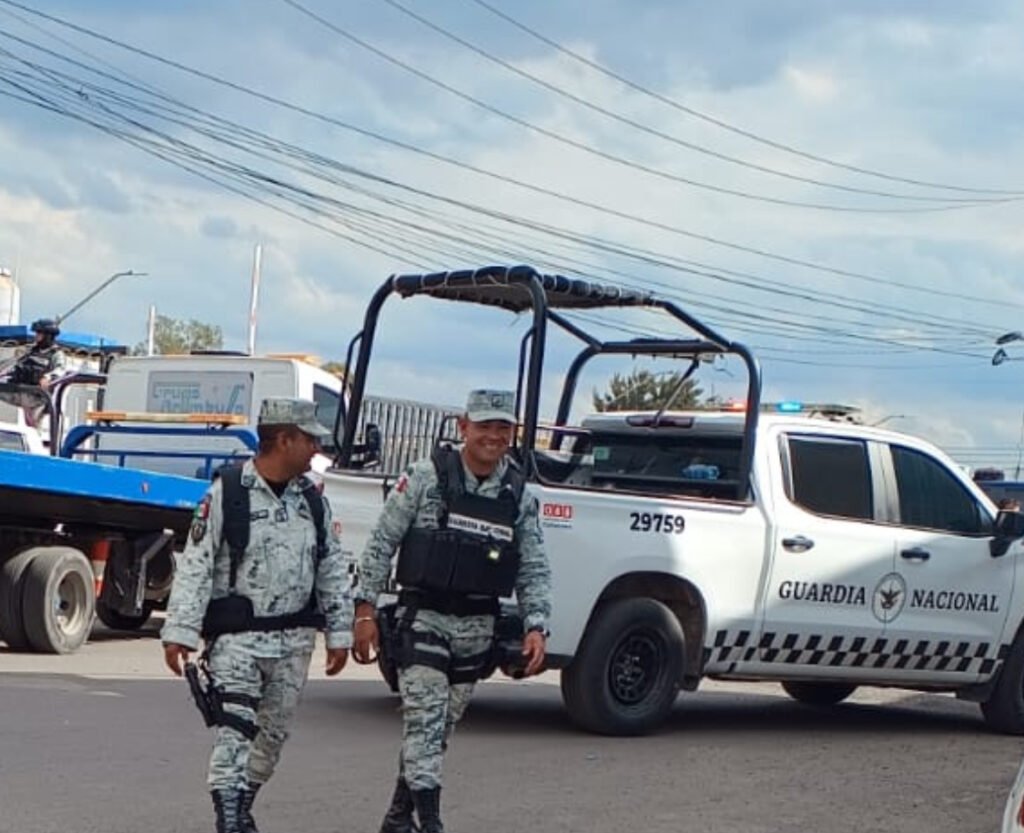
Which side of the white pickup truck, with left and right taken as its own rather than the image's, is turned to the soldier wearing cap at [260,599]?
back

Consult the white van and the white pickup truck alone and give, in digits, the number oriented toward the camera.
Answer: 0

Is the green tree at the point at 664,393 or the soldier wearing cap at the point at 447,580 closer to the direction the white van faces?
the green tree

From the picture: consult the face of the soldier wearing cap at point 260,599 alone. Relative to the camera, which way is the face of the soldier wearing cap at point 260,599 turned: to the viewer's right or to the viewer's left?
to the viewer's right

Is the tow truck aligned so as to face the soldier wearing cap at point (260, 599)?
no

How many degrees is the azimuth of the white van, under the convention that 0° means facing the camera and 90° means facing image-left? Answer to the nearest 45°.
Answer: approximately 225°

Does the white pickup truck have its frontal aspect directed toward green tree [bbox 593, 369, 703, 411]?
no

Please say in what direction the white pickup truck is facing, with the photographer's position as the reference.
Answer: facing away from the viewer and to the right of the viewer

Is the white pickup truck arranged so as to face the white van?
no

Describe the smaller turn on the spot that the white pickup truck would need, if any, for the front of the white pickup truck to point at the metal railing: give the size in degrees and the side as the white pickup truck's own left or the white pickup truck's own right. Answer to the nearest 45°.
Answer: approximately 90° to the white pickup truck's own left

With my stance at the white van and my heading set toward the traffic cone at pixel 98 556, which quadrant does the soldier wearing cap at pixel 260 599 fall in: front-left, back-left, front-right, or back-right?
front-left

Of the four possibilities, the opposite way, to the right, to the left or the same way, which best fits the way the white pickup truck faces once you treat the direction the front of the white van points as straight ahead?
the same way
